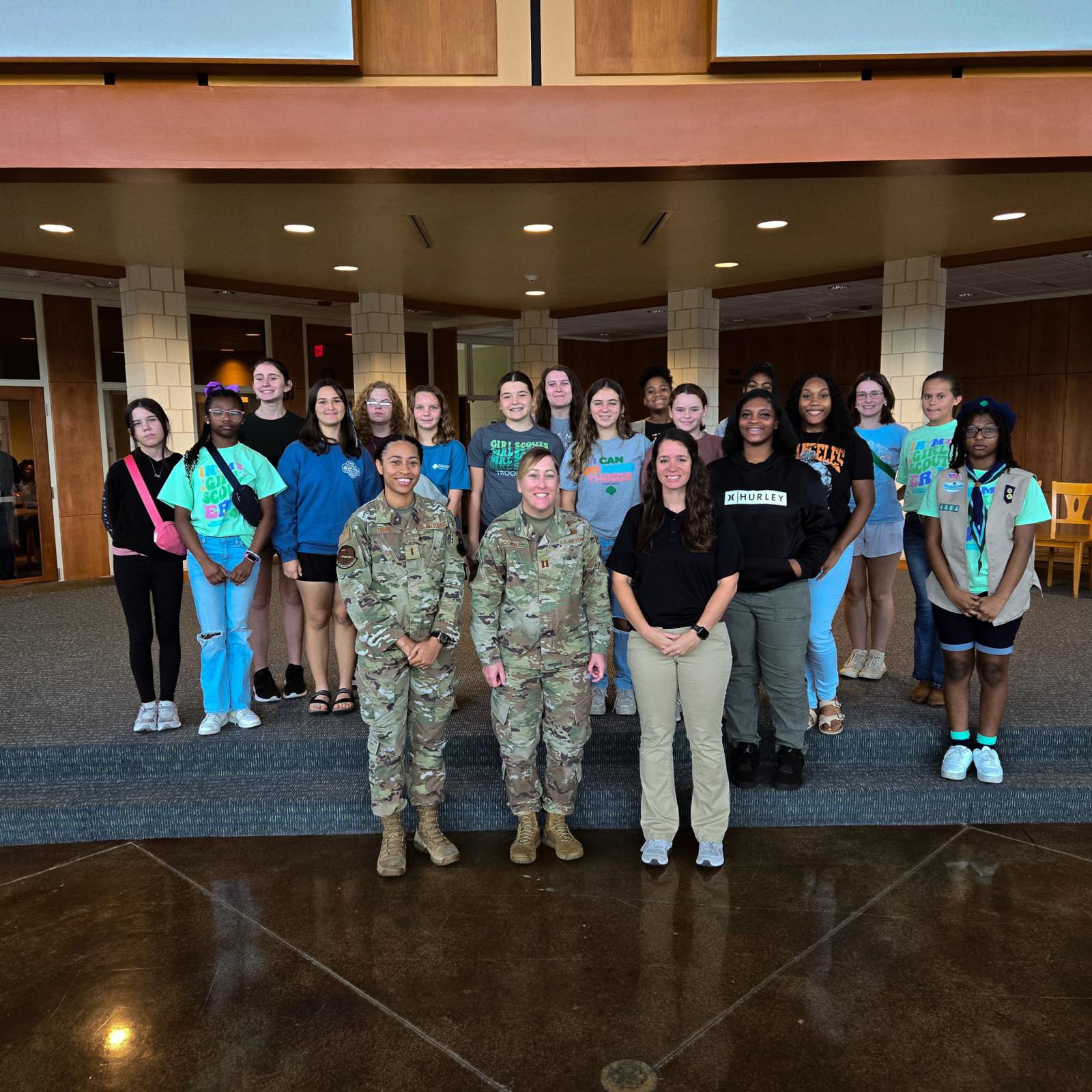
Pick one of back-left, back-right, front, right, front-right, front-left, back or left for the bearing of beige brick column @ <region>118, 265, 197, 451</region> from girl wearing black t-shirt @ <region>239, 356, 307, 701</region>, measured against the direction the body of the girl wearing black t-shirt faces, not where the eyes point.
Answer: back

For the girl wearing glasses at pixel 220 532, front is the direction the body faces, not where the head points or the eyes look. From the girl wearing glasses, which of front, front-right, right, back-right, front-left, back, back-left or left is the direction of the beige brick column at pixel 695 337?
back-left

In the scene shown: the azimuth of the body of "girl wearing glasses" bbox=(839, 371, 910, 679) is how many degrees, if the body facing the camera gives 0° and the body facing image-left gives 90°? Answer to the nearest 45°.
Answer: approximately 0°

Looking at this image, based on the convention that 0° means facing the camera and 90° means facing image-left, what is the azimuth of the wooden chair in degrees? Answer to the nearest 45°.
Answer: approximately 45°

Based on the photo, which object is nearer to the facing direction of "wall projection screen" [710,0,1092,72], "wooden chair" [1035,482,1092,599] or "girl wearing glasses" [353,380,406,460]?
the girl wearing glasses

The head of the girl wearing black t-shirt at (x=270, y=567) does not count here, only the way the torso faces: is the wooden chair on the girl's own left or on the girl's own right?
on the girl's own left

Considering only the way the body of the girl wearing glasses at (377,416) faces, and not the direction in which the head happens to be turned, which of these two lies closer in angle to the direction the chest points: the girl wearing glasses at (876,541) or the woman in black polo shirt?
the woman in black polo shirt

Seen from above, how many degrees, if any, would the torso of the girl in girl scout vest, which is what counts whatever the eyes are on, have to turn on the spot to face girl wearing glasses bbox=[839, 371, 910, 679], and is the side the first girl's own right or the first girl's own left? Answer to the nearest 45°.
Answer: approximately 135° to the first girl's own right

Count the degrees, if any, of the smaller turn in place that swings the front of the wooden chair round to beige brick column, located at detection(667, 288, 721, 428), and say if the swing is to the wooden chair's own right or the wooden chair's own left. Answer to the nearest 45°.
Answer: approximately 45° to the wooden chair's own right

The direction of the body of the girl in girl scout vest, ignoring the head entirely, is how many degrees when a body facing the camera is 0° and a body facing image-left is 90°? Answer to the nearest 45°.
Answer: approximately 0°

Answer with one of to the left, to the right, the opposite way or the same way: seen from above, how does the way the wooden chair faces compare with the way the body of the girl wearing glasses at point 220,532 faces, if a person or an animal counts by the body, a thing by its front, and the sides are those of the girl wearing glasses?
to the right

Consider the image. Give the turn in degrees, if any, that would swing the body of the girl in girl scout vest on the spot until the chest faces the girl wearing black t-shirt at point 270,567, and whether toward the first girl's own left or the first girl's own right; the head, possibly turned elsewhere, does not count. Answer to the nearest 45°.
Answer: approximately 90° to the first girl's own right
